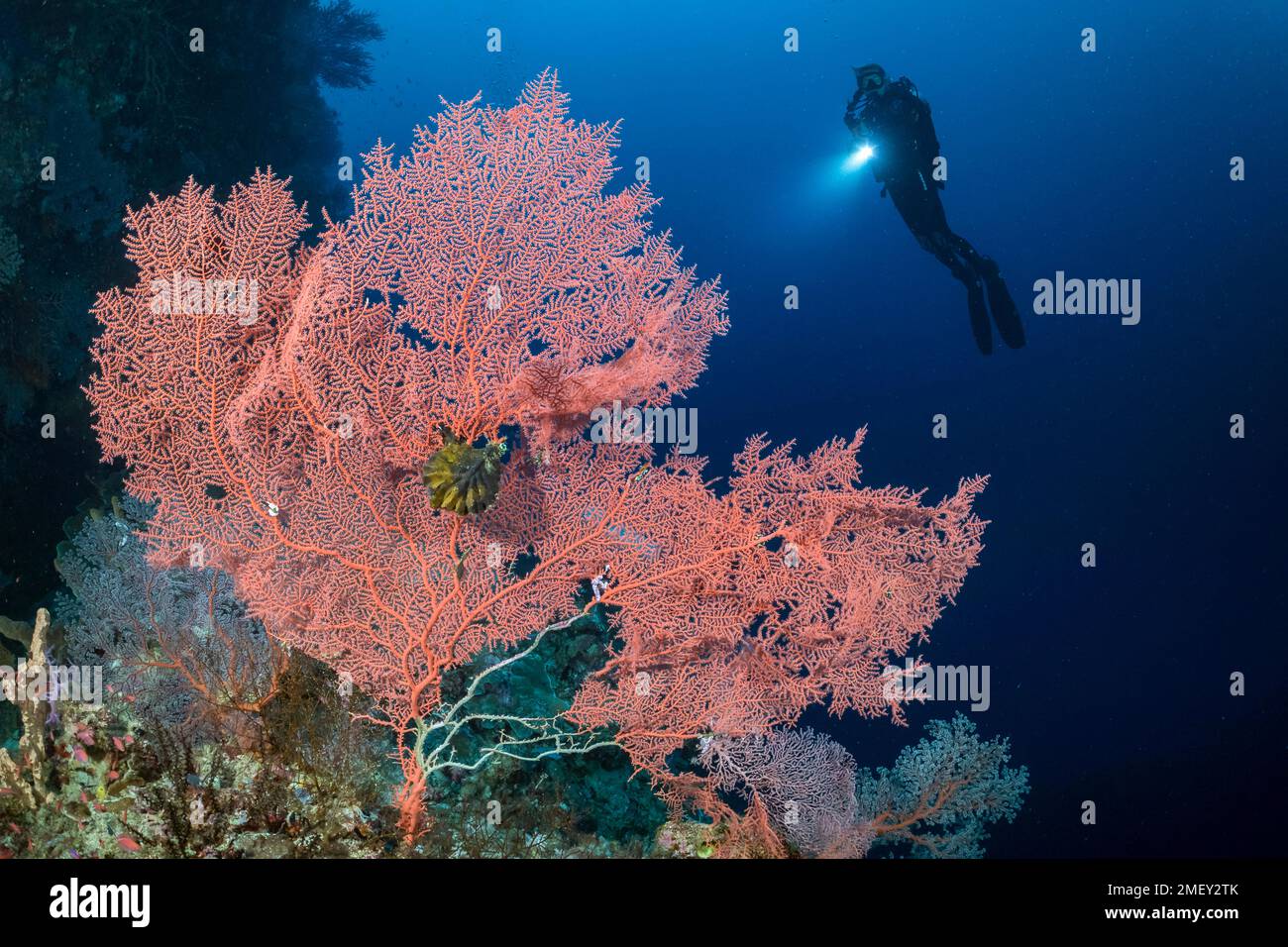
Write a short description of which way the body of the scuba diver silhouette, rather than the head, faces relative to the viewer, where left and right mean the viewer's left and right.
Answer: facing the viewer and to the left of the viewer
